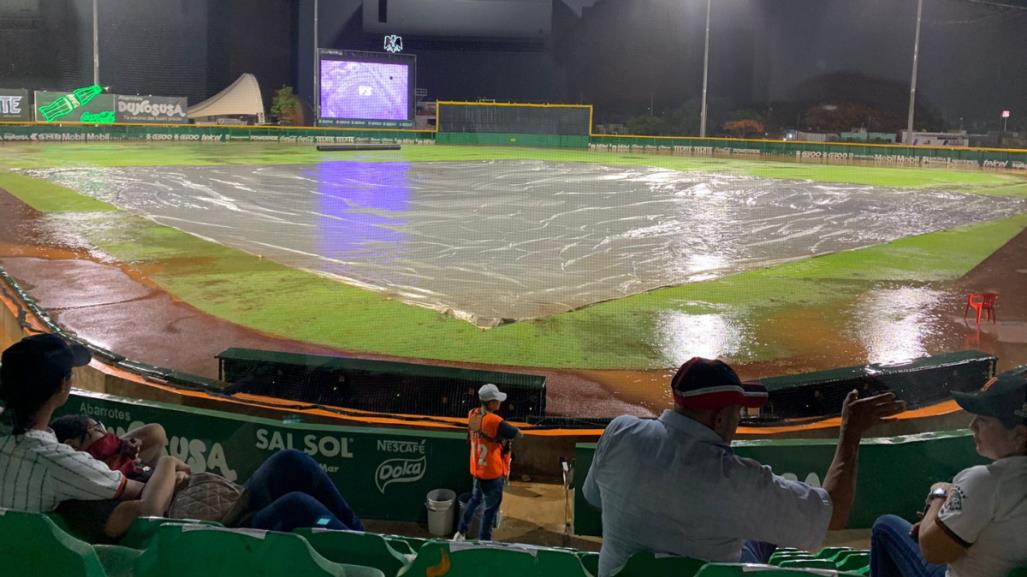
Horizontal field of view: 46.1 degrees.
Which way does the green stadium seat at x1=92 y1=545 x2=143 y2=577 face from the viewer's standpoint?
away from the camera

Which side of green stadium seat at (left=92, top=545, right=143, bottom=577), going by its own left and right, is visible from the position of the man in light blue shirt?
right

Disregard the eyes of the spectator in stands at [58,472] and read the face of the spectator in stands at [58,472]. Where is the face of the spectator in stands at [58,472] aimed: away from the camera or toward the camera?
away from the camera

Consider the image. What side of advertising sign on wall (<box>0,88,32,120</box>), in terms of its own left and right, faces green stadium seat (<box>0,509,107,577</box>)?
front

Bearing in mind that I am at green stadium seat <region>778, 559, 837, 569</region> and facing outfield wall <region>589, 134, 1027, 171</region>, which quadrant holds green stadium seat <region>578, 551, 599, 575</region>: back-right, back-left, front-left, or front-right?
back-left

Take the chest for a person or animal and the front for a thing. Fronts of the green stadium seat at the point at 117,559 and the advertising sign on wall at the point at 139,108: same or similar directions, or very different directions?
very different directions

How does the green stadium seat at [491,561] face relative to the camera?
away from the camera

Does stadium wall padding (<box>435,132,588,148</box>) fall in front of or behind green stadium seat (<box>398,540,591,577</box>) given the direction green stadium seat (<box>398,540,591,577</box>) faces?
in front

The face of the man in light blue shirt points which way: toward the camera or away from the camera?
away from the camera

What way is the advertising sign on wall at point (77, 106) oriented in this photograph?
toward the camera

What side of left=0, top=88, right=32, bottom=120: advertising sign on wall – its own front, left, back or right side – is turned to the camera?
front

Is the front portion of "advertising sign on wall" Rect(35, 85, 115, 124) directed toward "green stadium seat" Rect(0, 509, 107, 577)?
yes

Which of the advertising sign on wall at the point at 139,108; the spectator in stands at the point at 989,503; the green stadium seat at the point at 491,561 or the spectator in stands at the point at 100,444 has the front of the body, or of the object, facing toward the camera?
the advertising sign on wall

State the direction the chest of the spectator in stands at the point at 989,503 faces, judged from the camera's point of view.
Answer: to the viewer's left

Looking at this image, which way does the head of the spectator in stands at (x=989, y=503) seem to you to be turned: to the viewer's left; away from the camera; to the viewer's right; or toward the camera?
to the viewer's left

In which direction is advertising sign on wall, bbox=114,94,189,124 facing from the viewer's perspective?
toward the camera
